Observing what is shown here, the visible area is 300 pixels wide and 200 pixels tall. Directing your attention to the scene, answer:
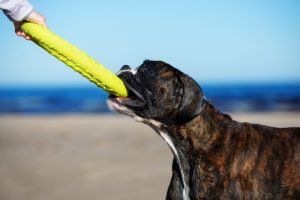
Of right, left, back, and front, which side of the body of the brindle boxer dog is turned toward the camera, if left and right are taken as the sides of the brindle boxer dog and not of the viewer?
left
